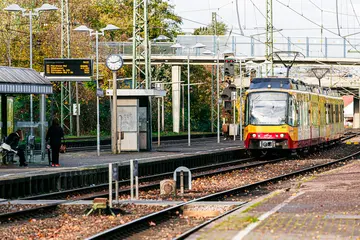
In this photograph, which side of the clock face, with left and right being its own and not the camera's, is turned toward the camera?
front

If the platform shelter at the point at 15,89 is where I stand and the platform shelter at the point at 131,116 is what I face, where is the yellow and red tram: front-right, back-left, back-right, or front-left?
front-right

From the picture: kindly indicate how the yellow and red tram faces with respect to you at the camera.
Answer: facing the viewer and to the left of the viewer

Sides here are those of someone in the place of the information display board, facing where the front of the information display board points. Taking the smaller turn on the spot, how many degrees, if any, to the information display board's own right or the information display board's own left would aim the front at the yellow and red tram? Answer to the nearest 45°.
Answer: approximately 90° to the information display board's own left

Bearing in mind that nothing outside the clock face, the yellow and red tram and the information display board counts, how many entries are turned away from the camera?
0

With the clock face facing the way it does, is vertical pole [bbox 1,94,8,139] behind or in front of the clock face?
in front
